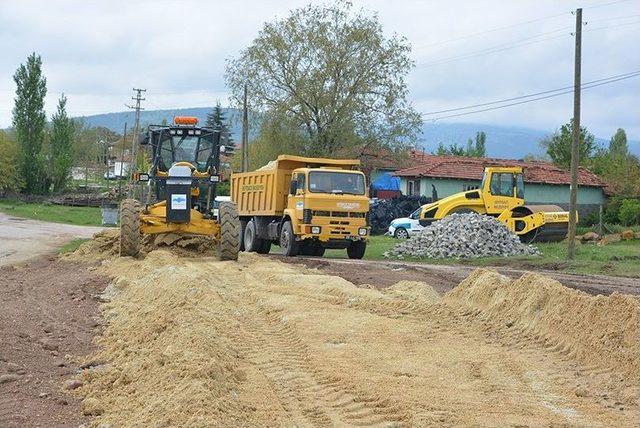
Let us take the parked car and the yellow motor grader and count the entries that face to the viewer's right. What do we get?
0

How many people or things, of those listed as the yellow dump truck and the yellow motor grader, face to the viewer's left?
0

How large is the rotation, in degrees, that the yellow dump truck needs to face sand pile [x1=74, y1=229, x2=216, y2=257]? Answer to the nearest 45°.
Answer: approximately 90° to its right

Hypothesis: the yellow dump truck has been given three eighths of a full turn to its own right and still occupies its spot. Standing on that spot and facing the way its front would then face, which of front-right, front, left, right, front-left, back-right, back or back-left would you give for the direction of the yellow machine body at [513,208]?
back-right

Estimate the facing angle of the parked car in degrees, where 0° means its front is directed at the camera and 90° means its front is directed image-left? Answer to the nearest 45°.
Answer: approximately 45°

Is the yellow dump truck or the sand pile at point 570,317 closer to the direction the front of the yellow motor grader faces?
the sand pile

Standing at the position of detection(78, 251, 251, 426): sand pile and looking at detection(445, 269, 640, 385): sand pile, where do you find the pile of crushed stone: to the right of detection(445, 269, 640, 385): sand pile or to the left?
left

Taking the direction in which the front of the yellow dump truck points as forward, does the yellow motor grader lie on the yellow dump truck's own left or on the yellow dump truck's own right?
on the yellow dump truck's own right

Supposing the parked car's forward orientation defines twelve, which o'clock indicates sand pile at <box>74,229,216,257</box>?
The sand pile is roughly at 11 o'clock from the parked car.

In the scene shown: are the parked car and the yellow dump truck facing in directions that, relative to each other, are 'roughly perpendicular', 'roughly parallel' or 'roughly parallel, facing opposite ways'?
roughly perpendicular

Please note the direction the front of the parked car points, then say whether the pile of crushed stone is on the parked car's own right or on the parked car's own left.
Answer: on the parked car's own left

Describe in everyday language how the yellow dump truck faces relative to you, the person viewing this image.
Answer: facing the viewer and to the right of the viewer
